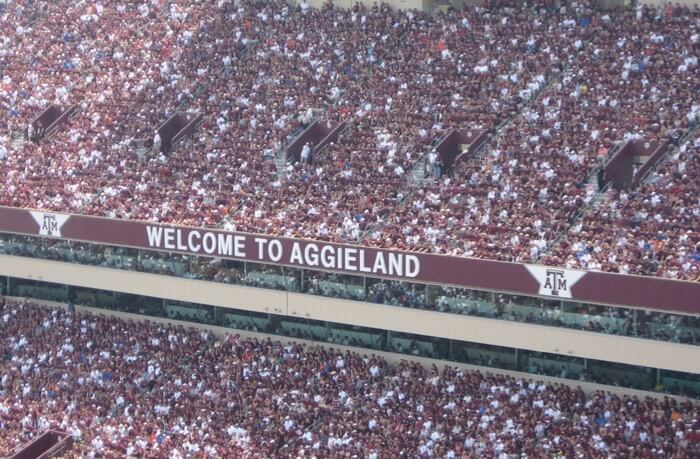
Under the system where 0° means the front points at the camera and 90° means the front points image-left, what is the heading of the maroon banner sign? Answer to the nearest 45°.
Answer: approximately 45°
